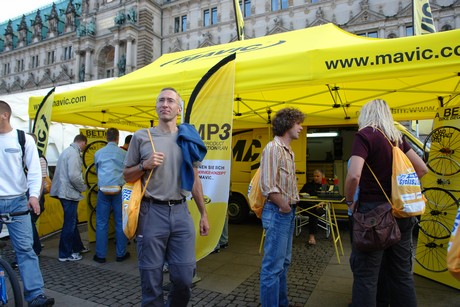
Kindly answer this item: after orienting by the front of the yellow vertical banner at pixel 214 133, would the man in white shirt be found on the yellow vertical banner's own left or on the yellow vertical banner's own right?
on the yellow vertical banner's own right

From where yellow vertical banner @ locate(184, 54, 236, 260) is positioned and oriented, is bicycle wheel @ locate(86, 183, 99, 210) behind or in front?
behind

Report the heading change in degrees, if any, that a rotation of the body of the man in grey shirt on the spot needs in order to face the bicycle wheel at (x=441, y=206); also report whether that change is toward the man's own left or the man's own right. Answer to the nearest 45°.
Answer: approximately 90° to the man's own left

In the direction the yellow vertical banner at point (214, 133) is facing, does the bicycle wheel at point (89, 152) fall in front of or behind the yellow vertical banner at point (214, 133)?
behind

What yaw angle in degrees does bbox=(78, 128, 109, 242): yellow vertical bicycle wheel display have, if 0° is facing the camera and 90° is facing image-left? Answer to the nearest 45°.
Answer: approximately 0°

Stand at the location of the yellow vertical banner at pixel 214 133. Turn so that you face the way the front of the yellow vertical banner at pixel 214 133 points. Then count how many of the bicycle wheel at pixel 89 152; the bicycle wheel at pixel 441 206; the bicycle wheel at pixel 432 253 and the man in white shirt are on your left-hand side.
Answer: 2

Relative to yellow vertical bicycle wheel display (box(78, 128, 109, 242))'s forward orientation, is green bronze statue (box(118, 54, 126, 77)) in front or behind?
behind

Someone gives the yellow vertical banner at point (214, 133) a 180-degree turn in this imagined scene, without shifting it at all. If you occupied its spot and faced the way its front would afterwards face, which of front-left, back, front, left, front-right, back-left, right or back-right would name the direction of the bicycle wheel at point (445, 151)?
right

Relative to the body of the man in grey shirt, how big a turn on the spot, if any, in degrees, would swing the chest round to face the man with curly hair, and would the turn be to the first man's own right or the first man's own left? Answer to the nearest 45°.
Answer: approximately 90° to the first man's own left

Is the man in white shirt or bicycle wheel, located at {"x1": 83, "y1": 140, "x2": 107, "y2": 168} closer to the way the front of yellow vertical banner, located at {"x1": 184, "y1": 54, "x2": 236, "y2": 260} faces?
the man in white shirt

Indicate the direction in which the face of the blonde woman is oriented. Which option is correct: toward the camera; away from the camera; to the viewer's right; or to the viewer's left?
away from the camera
